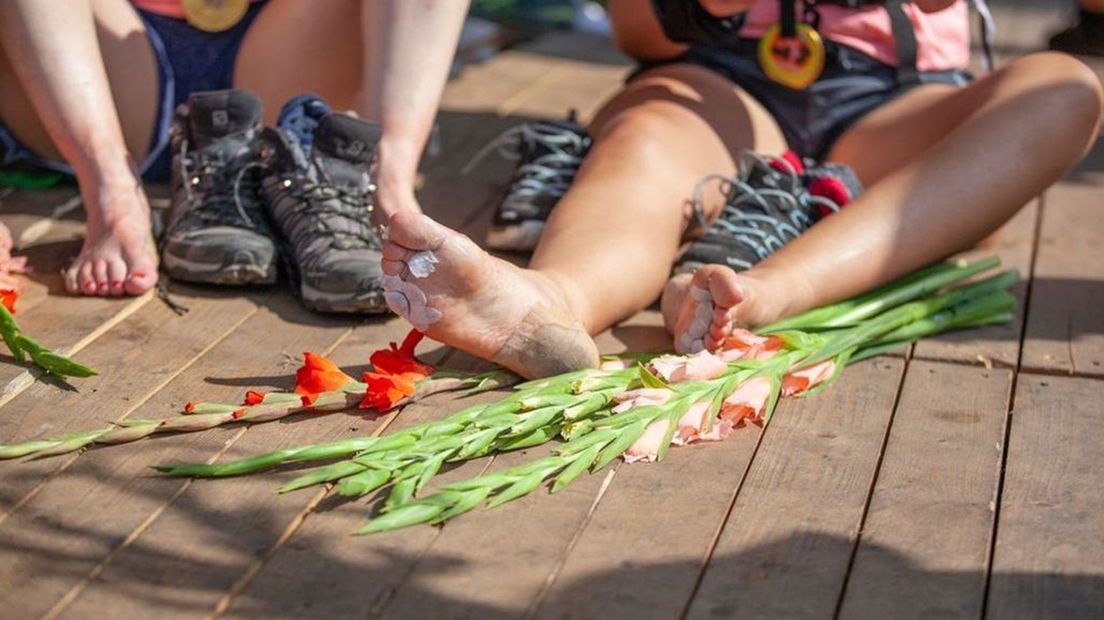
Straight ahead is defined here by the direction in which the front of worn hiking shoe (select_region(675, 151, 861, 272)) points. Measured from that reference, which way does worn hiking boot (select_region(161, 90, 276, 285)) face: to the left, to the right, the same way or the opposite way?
to the left

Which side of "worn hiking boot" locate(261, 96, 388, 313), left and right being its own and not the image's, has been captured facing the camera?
front

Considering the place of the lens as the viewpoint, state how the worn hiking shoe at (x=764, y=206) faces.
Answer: facing the viewer and to the left of the viewer

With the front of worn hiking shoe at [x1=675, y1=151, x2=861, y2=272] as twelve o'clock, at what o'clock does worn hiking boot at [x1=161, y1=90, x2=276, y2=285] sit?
worn hiking boot at [x1=161, y1=90, x2=276, y2=285] is roughly at 1 o'clock from worn hiking shoe at [x1=675, y1=151, x2=861, y2=272].

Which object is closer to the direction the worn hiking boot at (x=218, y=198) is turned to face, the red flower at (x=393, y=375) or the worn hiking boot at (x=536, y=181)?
the red flower

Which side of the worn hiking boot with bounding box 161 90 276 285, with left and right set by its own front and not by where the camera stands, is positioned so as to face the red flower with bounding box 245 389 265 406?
front

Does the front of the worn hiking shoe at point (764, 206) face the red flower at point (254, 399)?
yes

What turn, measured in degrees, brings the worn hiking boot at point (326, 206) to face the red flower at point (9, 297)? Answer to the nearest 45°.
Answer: approximately 90° to its right

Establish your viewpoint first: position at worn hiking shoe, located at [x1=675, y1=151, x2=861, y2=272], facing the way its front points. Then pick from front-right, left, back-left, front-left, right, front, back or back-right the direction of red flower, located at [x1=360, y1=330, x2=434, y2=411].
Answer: front

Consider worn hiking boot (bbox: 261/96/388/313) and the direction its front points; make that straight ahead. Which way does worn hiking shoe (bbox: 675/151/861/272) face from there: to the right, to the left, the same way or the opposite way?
to the right

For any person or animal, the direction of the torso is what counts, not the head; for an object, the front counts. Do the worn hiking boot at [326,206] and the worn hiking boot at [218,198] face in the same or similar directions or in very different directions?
same or similar directions

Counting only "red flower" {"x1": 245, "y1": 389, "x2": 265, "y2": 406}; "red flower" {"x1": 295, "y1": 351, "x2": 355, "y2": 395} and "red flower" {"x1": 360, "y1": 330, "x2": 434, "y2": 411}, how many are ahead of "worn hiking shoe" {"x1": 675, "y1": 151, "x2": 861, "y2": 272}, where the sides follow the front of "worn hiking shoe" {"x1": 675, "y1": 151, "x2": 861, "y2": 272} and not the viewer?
3

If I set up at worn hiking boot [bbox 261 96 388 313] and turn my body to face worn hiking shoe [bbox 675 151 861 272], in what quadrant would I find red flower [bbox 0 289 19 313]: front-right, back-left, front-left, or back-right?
back-right

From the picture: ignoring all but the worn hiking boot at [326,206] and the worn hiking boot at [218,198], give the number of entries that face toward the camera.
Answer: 2

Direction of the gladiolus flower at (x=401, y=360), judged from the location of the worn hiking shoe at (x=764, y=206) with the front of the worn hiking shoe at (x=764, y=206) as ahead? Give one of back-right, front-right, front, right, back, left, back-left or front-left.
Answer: front

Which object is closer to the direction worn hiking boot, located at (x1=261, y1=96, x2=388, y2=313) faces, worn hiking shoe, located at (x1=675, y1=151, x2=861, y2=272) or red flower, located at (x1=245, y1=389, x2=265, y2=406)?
the red flower

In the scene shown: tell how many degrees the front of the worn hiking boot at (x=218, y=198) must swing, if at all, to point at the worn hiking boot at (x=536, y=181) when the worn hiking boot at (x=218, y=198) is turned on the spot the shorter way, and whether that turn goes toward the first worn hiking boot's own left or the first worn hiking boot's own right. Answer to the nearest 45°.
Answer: approximately 90° to the first worn hiking boot's own left

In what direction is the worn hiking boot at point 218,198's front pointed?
toward the camera
